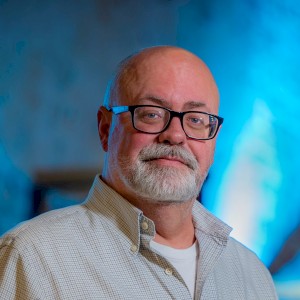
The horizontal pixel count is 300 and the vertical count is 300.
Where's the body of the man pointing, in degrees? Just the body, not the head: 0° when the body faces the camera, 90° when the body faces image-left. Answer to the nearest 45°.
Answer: approximately 315°
